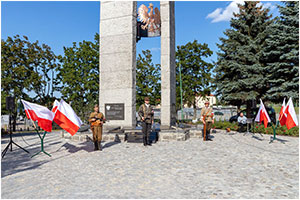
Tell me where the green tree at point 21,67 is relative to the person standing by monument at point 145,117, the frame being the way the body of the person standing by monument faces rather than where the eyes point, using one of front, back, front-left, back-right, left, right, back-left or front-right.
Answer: back-right

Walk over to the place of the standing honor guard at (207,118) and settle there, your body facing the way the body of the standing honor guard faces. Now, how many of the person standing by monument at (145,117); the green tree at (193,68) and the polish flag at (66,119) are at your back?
1

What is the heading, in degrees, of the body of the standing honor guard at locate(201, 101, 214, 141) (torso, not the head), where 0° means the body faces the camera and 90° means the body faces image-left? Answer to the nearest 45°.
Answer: approximately 0°

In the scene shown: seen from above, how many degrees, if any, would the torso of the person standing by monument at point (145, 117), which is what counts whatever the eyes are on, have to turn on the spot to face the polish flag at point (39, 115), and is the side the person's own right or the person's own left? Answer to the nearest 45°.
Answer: approximately 45° to the person's own right

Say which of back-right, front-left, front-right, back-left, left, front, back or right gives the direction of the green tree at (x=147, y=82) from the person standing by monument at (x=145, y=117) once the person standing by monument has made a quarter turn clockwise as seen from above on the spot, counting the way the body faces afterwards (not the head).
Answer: right

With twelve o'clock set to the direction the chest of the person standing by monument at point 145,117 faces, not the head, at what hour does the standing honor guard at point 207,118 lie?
The standing honor guard is roughly at 8 o'clock from the person standing by monument.

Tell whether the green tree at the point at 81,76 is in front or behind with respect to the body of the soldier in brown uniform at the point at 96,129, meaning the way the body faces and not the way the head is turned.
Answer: behind

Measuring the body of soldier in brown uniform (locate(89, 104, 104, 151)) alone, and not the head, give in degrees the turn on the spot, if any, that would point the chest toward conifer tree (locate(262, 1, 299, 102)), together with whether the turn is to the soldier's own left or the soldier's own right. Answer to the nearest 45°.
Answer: approximately 135° to the soldier's own left

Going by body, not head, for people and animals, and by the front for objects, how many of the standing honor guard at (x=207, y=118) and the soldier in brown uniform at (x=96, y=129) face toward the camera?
2

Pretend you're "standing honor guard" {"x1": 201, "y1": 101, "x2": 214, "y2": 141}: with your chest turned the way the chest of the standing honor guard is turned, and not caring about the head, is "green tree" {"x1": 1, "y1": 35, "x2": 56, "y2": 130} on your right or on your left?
on your right
